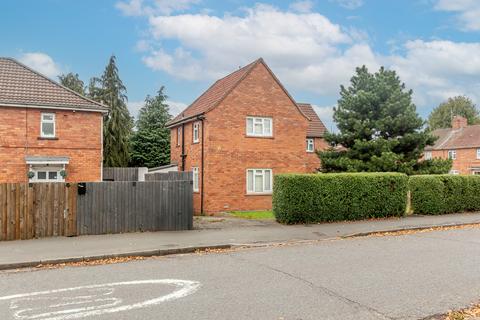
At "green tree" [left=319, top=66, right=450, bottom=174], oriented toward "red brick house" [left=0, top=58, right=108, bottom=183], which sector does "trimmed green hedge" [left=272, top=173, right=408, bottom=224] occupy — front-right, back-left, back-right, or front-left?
front-left

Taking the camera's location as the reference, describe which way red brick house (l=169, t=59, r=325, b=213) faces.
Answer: facing the viewer

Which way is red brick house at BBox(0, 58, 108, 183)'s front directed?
toward the camera

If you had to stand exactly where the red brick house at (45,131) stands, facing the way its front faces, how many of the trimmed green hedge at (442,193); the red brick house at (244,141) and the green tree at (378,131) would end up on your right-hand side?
0

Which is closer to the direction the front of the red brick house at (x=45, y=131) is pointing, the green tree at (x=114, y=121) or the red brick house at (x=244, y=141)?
the red brick house

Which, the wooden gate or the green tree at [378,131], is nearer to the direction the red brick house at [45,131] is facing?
the wooden gate

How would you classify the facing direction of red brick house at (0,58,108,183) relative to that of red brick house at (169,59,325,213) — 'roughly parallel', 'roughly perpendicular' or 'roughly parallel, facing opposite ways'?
roughly parallel

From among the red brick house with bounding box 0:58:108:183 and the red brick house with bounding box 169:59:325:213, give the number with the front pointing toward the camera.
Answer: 2

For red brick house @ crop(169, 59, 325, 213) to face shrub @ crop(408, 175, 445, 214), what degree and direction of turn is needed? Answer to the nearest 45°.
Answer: approximately 45° to its left

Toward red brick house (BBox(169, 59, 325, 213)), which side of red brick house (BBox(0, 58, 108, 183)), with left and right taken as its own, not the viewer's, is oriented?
left

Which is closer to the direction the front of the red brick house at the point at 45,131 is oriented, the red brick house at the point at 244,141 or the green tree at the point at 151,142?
the red brick house

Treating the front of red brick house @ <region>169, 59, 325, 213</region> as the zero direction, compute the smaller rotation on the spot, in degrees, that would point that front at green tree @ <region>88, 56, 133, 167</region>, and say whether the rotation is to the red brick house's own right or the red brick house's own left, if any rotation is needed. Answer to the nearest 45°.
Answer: approximately 135° to the red brick house's own right
